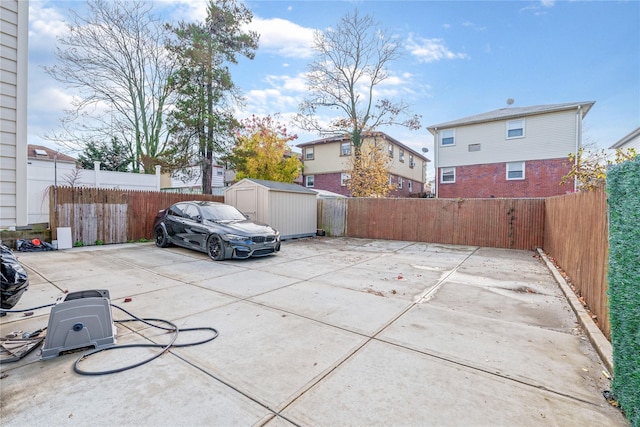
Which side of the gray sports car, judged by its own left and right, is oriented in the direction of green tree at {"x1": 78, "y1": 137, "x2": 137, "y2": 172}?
back

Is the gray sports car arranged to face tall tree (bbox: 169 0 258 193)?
no

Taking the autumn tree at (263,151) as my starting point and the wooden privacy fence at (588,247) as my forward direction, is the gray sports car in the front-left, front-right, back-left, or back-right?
front-right

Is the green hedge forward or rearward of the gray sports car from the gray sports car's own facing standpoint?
forward

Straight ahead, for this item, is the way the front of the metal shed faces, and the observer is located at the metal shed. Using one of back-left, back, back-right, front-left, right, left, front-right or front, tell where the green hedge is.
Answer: front-left

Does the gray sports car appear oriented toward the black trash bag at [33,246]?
no

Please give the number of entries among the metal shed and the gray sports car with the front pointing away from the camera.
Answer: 0

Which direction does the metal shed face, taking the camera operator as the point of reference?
facing the viewer and to the left of the viewer

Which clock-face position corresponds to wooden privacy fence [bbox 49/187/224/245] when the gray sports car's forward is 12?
The wooden privacy fence is roughly at 6 o'clock from the gray sports car.

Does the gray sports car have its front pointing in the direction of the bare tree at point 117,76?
no

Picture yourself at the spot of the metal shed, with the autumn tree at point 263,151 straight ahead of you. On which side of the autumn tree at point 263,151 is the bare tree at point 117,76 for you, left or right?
left

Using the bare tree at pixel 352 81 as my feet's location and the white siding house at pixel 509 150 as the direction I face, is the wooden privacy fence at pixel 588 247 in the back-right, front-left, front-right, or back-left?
front-right

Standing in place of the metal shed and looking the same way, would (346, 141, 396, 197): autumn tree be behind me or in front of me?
behind

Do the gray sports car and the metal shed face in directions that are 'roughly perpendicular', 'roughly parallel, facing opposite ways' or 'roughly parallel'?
roughly perpendicular

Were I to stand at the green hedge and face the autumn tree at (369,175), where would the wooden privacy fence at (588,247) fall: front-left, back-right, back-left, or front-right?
front-right
